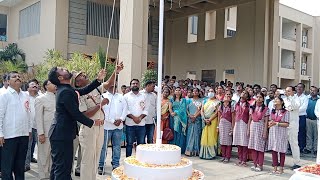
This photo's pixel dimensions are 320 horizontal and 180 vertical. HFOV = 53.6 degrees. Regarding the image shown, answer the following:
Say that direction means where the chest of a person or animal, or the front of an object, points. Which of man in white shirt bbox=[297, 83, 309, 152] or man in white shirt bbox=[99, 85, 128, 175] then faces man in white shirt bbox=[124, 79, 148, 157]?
man in white shirt bbox=[297, 83, 309, 152]

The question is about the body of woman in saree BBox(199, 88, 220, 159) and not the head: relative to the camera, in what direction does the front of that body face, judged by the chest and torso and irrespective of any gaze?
toward the camera

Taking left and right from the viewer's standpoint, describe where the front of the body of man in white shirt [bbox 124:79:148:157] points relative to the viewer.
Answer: facing the viewer

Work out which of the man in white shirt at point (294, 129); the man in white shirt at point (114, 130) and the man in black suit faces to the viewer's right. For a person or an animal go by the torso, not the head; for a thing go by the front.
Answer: the man in black suit

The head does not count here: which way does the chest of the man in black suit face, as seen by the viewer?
to the viewer's right

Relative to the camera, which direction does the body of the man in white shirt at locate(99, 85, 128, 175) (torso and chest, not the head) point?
toward the camera

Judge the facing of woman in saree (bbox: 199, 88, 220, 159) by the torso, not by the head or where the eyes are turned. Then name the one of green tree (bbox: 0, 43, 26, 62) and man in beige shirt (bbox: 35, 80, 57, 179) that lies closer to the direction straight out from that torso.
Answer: the man in beige shirt

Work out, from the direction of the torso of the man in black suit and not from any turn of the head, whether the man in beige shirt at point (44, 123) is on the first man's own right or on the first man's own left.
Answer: on the first man's own left

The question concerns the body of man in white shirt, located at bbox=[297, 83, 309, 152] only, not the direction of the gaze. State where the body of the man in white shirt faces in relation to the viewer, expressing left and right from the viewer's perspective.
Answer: facing the viewer and to the left of the viewer

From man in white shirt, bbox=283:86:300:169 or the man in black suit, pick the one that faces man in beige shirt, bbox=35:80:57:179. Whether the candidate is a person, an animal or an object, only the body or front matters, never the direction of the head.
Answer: man in white shirt, bbox=283:86:300:169

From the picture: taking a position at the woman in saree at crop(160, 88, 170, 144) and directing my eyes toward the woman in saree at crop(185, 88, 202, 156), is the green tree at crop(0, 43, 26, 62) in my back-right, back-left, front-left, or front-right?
back-left

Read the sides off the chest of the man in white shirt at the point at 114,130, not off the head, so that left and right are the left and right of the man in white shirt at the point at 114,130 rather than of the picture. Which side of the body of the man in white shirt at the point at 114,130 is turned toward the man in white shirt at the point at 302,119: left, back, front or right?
left

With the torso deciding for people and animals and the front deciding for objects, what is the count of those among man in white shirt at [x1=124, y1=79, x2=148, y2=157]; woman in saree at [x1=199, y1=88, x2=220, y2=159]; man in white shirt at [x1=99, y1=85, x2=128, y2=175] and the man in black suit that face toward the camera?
3

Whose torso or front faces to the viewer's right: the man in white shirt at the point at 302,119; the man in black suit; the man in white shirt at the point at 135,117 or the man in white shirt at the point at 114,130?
the man in black suit

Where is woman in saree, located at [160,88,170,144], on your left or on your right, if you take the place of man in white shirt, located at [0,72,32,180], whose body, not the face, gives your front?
on your left

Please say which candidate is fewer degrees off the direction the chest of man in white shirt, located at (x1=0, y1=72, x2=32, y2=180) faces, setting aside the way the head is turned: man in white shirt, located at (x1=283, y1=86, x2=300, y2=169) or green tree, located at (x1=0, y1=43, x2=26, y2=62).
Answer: the man in white shirt
